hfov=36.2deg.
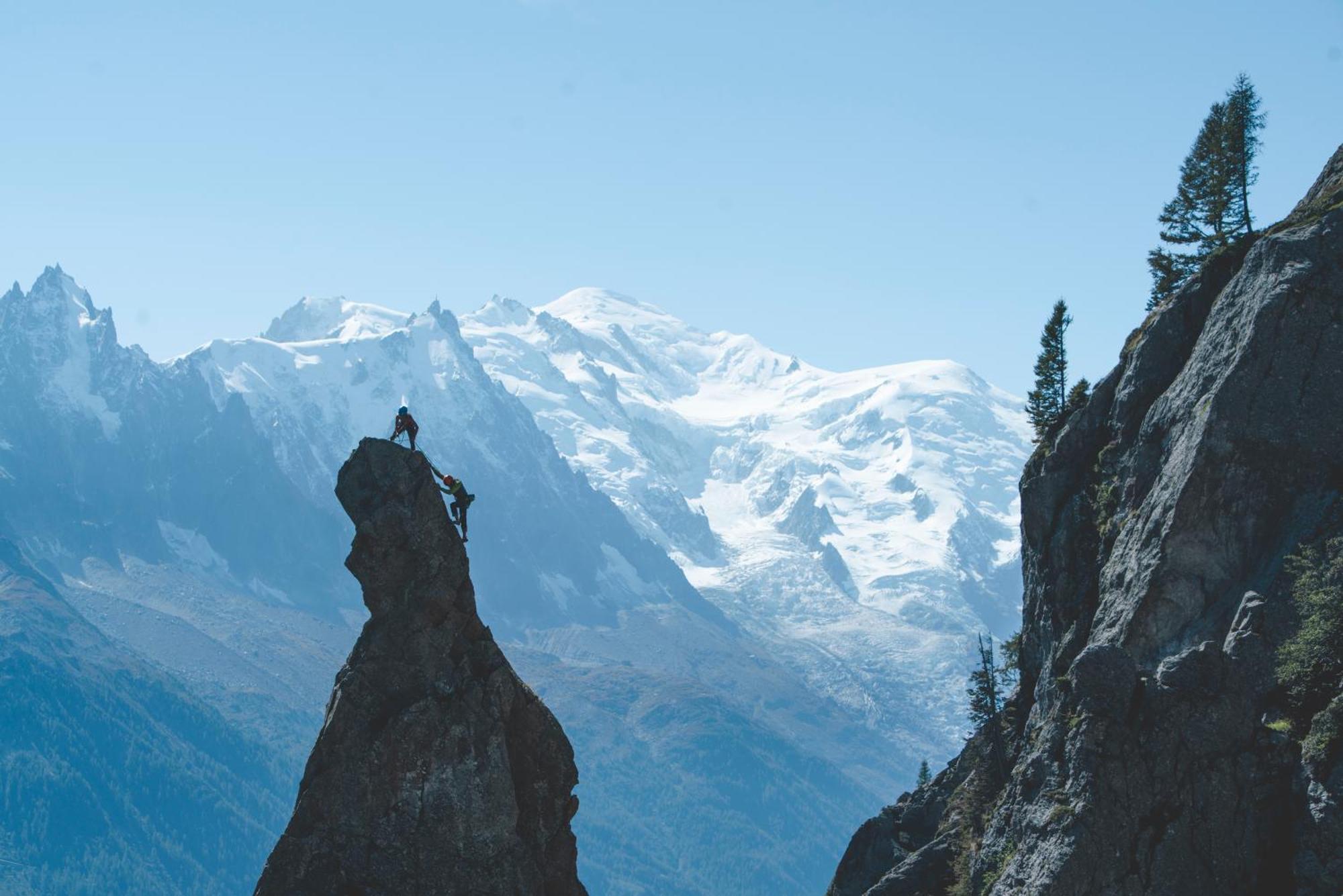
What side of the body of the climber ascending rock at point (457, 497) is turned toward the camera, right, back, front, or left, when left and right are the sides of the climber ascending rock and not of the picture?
left

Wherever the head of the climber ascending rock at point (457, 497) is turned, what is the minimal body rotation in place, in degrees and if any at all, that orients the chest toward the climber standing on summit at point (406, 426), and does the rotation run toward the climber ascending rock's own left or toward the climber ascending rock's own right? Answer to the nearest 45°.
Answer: approximately 45° to the climber ascending rock's own right
